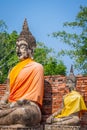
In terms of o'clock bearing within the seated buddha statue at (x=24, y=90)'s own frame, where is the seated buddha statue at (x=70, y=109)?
the seated buddha statue at (x=70, y=109) is roughly at 8 o'clock from the seated buddha statue at (x=24, y=90).

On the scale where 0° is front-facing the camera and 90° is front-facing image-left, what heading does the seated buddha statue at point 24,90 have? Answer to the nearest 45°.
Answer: approximately 45°
